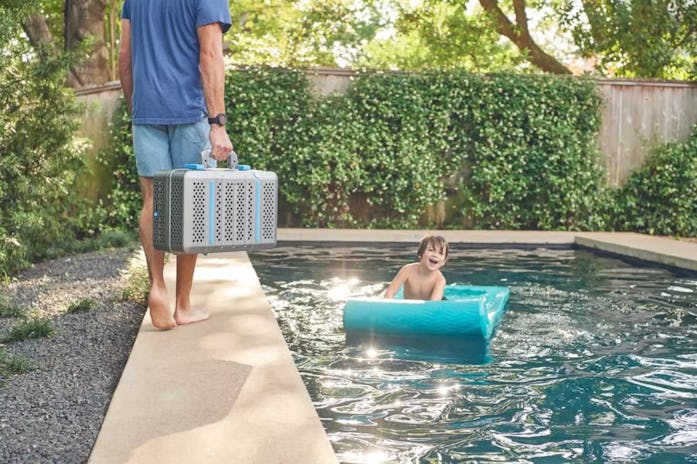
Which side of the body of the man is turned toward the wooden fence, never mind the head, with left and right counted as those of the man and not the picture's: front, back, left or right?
front

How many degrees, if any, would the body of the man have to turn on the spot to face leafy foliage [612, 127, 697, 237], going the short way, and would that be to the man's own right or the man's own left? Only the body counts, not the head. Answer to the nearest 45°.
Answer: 0° — they already face it

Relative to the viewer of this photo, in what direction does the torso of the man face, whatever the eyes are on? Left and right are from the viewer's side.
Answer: facing away from the viewer and to the right of the viewer

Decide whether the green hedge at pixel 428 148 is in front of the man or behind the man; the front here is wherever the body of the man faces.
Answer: in front

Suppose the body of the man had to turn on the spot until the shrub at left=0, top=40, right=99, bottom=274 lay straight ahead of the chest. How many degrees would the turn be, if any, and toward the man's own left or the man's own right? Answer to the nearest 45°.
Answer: approximately 45° to the man's own left

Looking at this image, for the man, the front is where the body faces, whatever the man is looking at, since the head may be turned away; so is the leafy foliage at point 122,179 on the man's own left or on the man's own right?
on the man's own left
